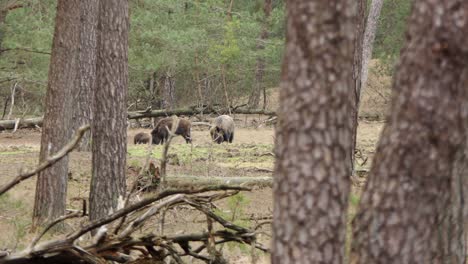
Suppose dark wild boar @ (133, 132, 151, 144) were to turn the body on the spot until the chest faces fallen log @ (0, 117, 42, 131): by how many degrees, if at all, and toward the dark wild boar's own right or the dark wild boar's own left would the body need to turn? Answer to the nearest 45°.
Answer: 0° — it already faces it

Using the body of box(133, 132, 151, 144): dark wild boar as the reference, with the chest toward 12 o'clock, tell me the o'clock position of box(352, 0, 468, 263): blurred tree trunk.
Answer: The blurred tree trunk is roughly at 9 o'clock from the dark wild boar.

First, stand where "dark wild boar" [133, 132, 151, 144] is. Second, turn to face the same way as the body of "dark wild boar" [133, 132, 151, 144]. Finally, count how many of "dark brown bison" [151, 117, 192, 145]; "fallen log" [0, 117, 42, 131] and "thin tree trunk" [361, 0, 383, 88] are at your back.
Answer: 2

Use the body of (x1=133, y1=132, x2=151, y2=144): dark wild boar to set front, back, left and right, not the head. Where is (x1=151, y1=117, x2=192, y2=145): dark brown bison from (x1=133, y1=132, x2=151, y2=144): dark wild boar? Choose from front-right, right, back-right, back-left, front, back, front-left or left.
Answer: back

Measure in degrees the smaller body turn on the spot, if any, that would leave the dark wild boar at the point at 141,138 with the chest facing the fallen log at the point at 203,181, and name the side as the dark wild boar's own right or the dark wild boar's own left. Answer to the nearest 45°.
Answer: approximately 90° to the dark wild boar's own left

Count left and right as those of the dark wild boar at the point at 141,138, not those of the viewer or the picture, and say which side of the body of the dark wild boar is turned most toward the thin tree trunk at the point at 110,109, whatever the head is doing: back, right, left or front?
left

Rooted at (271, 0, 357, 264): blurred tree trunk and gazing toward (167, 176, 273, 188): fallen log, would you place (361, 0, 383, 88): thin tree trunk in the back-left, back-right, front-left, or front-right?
front-right

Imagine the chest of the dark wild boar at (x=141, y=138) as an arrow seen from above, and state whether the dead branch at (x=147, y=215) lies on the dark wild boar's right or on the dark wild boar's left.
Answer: on the dark wild boar's left

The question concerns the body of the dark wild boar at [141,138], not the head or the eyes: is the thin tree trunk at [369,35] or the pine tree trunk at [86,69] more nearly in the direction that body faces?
the pine tree trunk

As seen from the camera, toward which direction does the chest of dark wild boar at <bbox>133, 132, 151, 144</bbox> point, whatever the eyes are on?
to the viewer's left

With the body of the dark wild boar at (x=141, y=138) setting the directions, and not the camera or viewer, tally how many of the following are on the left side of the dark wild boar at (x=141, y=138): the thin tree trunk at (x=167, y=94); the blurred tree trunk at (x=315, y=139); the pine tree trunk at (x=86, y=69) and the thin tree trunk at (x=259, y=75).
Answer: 2

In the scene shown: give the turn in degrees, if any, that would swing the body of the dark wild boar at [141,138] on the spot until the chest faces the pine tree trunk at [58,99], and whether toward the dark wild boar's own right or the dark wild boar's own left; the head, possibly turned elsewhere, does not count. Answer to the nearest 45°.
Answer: approximately 90° to the dark wild boar's own left

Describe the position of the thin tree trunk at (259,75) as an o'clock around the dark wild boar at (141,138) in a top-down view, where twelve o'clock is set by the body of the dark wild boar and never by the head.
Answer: The thin tree trunk is roughly at 4 o'clock from the dark wild boar.
